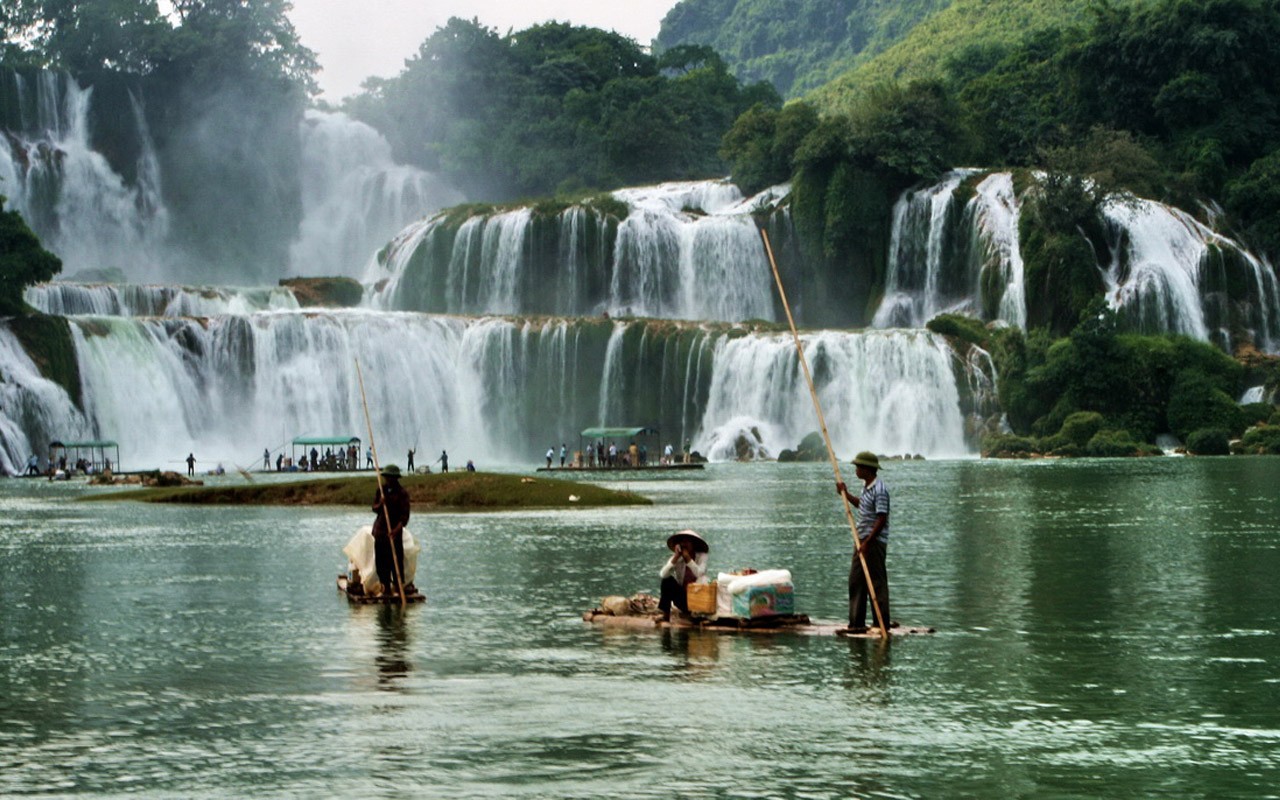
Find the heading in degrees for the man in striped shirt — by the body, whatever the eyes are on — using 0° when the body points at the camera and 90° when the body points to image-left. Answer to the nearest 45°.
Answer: approximately 90°

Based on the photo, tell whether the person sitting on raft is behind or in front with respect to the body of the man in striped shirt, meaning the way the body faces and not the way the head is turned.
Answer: in front

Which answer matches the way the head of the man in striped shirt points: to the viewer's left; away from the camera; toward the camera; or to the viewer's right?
to the viewer's left

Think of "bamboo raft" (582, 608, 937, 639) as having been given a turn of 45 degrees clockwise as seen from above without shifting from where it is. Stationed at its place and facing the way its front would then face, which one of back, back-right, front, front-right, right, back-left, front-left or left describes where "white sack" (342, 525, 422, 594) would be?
front

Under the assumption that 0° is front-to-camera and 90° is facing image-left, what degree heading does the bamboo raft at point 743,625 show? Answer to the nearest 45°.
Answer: approximately 90°

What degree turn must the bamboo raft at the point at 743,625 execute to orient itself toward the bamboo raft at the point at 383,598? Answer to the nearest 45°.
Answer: approximately 45° to its right

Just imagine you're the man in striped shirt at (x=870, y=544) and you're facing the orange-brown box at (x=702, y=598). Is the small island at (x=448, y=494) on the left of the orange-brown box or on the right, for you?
right

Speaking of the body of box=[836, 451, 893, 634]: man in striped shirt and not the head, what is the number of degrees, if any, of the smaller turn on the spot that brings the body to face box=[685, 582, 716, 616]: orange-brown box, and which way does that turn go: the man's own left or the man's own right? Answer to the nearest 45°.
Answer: approximately 45° to the man's own right
